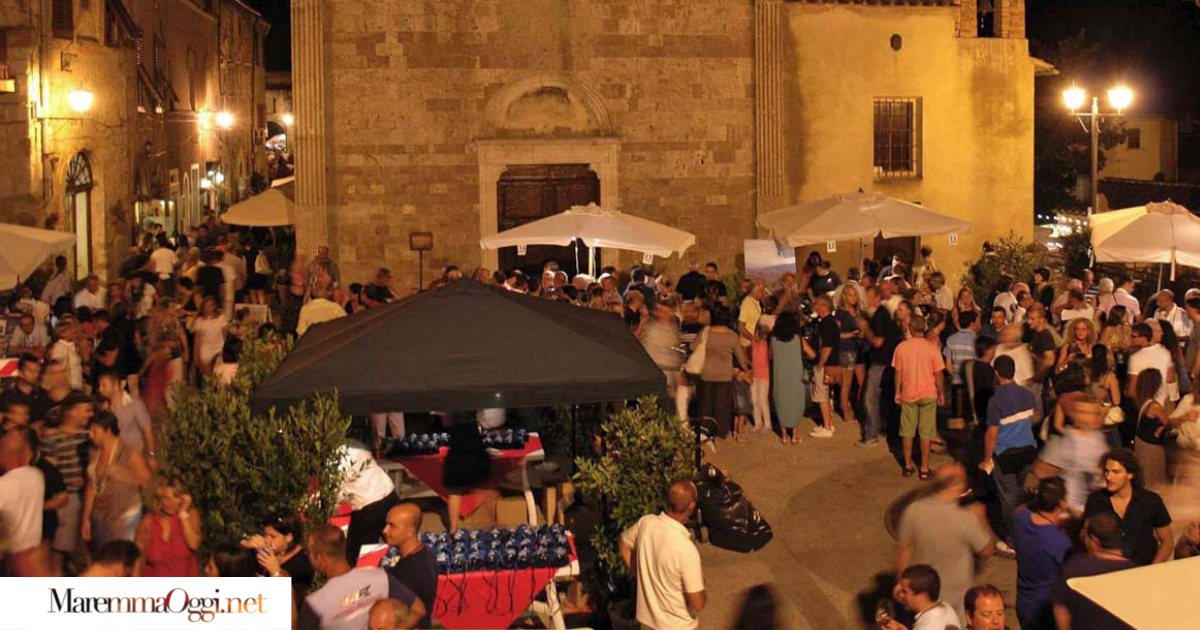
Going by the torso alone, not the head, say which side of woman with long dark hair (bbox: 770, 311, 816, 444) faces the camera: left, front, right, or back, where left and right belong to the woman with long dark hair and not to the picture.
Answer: back

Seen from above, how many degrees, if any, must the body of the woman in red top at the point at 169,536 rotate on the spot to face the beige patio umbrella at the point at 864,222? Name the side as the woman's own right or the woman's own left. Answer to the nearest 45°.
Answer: approximately 135° to the woman's own left

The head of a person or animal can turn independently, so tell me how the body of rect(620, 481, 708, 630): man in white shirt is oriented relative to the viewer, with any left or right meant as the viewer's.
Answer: facing away from the viewer and to the right of the viewer

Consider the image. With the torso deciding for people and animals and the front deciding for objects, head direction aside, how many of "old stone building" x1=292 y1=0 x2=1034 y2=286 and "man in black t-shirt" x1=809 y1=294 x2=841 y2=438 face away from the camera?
0

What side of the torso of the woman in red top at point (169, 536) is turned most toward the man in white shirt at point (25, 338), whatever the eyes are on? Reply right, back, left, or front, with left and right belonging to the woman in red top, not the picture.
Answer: back

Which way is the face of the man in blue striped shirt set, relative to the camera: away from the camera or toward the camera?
away from the camera

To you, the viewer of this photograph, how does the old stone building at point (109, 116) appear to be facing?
facing the viewer and to the right of the viewer

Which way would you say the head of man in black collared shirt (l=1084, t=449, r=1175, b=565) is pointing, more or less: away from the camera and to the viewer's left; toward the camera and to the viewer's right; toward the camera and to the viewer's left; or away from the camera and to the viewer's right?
toward the camera and to the viewer's left
